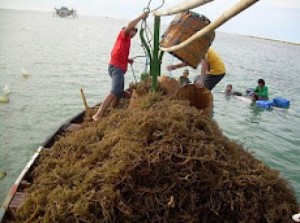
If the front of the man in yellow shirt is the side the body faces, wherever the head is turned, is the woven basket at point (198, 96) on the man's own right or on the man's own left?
on the man's own left

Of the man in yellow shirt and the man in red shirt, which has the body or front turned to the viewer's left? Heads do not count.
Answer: the man in yellow shirt

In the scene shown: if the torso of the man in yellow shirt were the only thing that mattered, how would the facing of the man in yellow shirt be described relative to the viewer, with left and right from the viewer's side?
facing to the left of the viewer

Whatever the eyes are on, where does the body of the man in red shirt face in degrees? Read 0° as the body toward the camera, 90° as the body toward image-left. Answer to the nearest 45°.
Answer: approximately 270°

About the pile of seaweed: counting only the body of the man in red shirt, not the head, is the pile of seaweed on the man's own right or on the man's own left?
on the man's own right

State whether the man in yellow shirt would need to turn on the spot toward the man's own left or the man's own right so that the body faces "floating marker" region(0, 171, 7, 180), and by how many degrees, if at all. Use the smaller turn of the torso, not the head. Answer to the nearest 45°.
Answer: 0° — they already face it

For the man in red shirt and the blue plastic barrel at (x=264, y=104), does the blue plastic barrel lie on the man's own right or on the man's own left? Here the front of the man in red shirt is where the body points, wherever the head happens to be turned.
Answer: on the man's own left

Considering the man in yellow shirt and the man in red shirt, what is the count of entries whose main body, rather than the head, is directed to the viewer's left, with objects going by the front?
1

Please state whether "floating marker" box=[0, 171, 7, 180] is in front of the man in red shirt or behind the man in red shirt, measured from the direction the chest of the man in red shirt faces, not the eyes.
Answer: behind

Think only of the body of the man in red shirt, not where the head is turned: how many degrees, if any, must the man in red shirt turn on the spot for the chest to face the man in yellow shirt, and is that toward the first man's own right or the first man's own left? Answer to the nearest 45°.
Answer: approximately 45° to the first man's own left

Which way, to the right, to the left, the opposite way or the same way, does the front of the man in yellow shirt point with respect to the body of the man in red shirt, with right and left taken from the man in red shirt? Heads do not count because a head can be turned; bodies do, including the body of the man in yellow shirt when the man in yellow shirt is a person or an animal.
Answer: the opposite way
